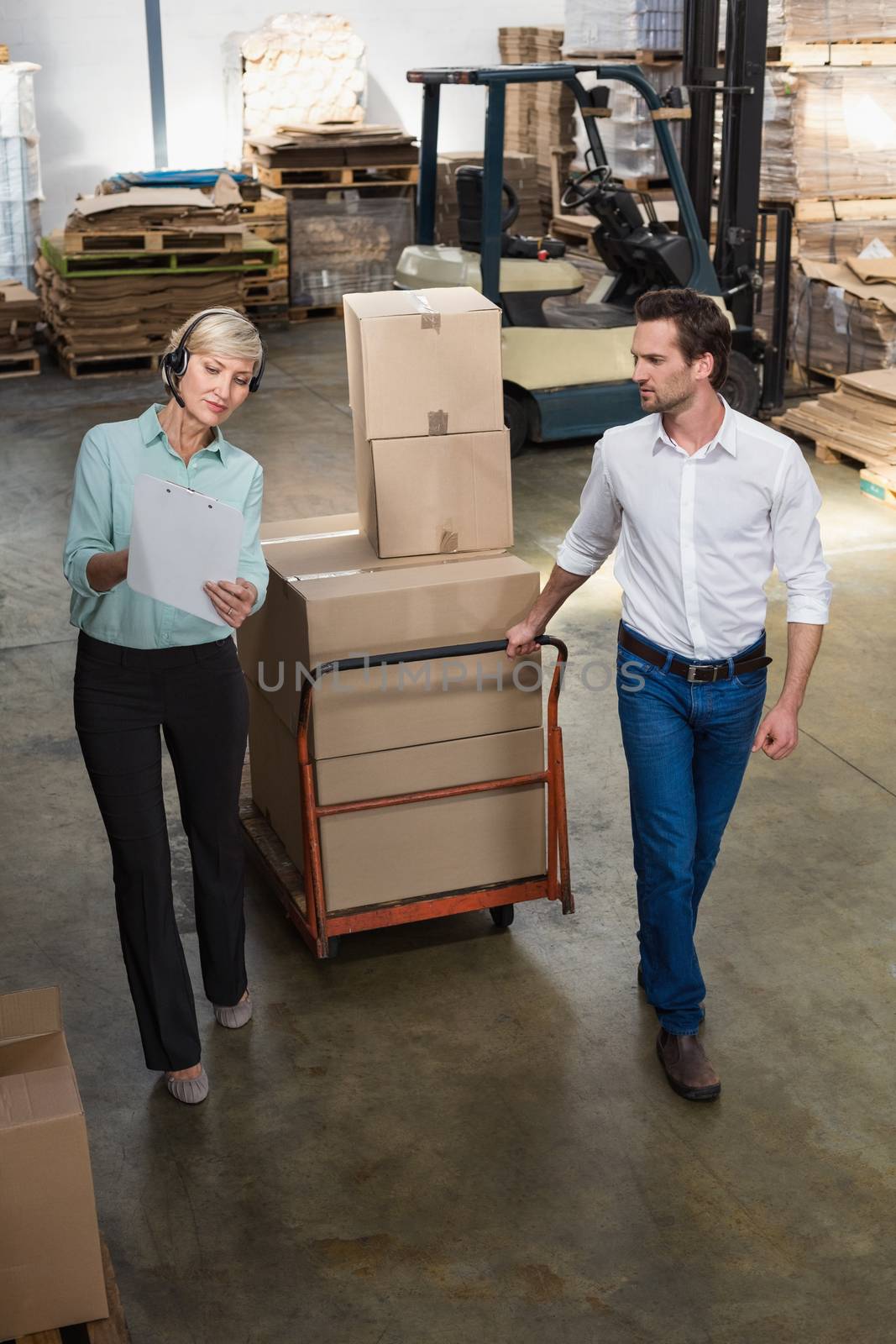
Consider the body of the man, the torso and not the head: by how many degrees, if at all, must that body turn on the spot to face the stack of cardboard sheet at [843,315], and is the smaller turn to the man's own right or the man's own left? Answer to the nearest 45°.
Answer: approximately 180°

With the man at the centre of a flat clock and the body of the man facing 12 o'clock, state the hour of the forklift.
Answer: The forklift is roughly at 6 o'clock from the man.

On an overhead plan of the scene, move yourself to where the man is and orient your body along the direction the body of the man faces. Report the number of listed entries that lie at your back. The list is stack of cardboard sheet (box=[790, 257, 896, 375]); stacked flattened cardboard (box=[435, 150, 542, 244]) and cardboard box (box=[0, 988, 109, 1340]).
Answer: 2

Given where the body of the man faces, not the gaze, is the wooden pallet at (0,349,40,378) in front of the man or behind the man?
behind

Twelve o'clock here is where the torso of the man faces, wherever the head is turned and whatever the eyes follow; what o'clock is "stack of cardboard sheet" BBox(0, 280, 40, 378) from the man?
The stack of cardboard sheet is roughly at 5 o'clock from the man.

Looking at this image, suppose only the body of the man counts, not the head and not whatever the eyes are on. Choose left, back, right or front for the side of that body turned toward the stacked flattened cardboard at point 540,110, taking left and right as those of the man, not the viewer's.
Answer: back

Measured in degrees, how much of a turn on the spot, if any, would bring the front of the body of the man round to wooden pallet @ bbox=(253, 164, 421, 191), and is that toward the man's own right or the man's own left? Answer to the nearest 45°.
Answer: approximately 180°

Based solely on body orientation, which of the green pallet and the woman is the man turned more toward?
the woman

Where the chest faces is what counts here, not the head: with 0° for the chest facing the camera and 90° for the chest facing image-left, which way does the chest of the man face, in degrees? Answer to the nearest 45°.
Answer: approximately 0°

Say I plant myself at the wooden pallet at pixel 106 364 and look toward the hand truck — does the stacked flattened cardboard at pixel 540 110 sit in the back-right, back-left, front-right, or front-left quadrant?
back-left
